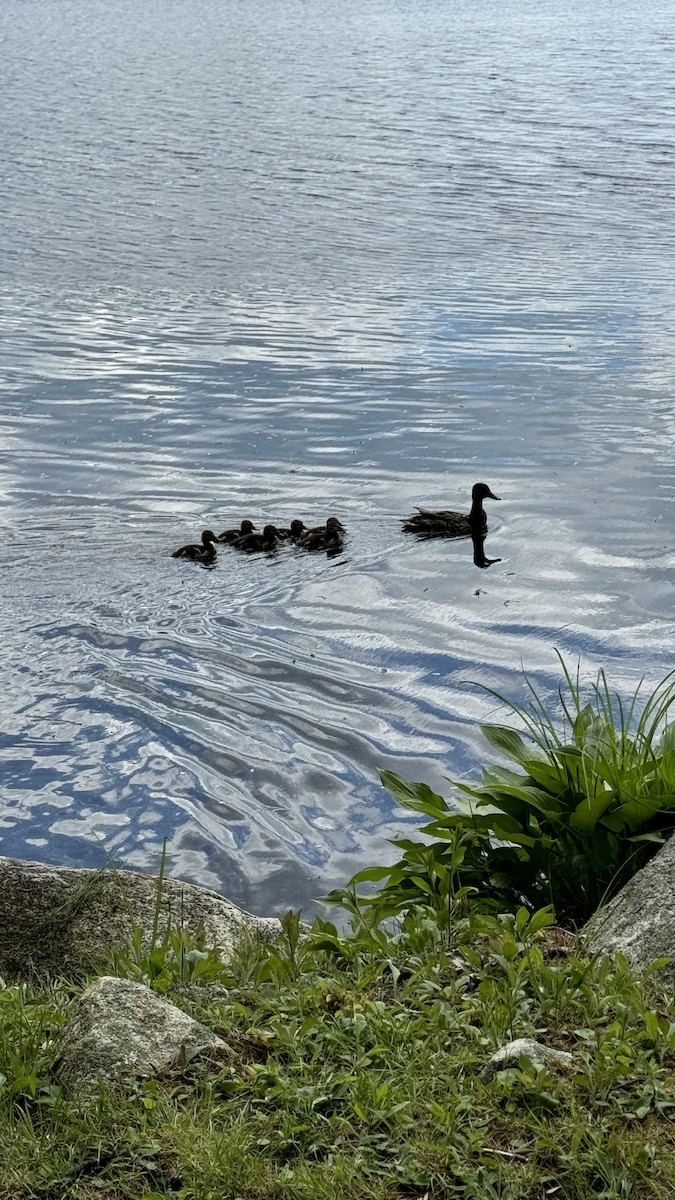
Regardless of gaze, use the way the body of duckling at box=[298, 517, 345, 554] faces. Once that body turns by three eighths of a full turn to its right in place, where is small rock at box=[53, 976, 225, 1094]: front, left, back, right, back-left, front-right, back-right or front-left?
front-left

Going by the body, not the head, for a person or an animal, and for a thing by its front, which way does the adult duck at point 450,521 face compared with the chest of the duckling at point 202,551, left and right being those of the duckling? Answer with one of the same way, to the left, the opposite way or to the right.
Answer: the same way

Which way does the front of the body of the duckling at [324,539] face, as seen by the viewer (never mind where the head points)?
to the viewer's right

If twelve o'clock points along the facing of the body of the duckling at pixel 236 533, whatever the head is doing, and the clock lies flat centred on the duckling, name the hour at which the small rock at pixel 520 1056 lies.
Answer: The small rock is roughly at 3 o'clock from the duckling.

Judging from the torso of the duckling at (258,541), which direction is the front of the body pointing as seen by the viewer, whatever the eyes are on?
to the viewer's right

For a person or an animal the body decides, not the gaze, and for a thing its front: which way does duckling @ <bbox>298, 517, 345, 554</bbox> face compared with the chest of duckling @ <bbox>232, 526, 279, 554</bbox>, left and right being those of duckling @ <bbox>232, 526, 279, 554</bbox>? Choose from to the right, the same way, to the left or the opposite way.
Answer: the same way

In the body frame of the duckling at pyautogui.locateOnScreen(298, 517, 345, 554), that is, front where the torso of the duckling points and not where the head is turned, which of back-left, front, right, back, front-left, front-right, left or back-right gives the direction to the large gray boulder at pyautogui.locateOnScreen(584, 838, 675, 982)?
right

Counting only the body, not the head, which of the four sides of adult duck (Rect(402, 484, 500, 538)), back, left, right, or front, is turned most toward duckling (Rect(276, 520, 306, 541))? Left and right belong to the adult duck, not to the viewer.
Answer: back

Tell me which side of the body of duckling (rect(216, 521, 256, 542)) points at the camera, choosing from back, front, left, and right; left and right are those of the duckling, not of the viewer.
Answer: right

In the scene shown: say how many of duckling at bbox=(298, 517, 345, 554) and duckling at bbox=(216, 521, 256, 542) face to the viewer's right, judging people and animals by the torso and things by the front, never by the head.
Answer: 2

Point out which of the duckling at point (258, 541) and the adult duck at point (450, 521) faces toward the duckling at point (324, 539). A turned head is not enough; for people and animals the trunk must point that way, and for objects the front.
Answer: the duckling at point (258, 541)

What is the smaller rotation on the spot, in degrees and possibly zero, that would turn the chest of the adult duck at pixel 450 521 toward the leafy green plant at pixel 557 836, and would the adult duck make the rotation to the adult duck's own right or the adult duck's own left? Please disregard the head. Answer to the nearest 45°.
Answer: approximately 90° to the adult duck's own right

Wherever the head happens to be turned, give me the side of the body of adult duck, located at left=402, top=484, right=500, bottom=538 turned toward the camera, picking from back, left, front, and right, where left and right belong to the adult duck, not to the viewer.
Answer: right

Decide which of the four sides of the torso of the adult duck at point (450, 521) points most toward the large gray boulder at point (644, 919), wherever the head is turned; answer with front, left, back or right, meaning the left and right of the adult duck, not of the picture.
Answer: right

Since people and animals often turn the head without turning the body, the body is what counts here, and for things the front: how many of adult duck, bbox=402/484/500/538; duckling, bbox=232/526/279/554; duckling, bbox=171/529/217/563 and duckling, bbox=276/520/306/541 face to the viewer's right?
4

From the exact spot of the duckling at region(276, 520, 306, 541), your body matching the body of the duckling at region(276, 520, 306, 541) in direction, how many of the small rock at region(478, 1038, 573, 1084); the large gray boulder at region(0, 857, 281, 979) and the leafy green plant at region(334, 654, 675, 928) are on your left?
0

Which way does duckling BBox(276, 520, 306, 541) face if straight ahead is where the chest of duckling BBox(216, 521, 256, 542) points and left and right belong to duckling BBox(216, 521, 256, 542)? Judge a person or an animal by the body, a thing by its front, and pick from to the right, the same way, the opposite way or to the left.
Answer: the same way

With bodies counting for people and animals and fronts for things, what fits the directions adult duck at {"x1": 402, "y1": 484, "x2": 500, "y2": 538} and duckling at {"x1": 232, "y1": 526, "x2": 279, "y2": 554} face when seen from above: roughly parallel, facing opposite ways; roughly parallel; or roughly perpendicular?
roughly parallel

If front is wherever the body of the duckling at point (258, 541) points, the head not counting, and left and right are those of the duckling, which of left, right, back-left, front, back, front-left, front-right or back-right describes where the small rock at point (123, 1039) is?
right

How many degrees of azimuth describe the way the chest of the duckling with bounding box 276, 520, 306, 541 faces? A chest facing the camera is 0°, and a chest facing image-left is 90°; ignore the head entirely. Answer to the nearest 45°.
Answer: approximately 270°
